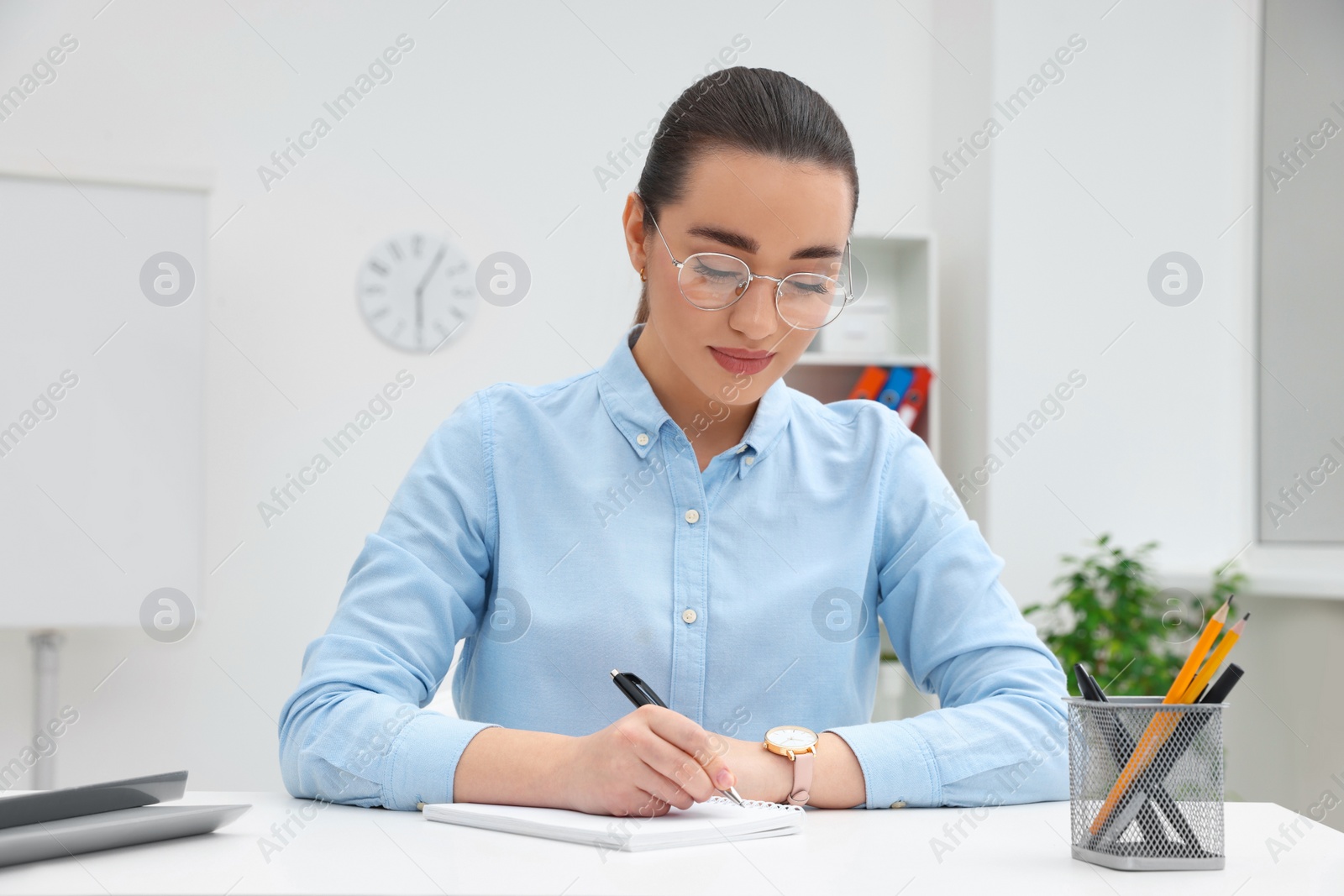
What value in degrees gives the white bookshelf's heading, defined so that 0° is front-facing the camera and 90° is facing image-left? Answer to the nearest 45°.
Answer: approximately 0°

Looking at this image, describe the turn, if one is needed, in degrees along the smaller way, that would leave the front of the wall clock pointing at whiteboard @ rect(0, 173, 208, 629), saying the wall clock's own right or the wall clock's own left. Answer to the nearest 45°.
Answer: approximately 45° to the wall clock's own right

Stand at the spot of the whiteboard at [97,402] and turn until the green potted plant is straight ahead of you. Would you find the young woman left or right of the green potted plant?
right

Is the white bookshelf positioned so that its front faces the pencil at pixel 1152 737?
yes

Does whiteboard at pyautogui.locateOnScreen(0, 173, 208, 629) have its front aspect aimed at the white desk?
yes

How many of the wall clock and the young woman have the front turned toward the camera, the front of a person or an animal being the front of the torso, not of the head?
2

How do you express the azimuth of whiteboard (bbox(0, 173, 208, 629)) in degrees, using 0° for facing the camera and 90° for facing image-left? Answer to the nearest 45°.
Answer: approximately 0°

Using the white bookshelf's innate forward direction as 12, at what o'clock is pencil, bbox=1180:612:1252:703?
The pencil is roughly at 12 o'clock from the white bookshelf.

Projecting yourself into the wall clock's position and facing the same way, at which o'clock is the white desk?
The white desk is roughly at 12 o'clock from the wall clock.

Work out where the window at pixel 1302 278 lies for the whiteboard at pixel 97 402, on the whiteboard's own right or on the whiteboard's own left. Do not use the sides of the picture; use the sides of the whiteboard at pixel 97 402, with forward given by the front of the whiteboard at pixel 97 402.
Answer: on the whiteboard's own left
